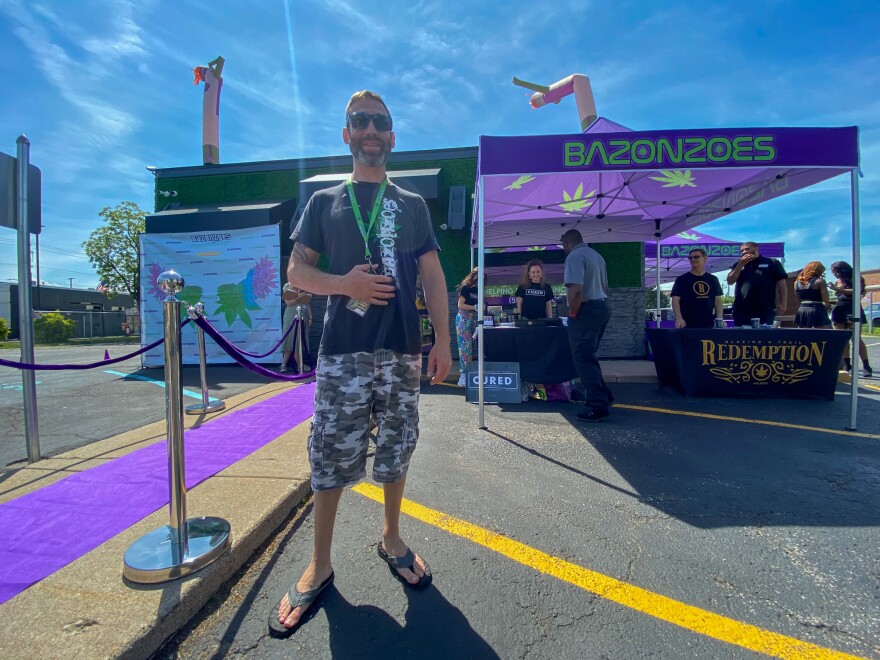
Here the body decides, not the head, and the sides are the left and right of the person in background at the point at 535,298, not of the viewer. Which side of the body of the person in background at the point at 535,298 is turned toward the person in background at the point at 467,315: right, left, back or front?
right

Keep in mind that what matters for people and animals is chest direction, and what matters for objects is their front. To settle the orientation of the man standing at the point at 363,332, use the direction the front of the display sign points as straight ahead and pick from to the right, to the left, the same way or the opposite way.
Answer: the same way

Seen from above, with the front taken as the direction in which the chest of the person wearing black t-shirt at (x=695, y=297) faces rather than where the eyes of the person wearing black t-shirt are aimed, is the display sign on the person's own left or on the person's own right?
on the person's own right

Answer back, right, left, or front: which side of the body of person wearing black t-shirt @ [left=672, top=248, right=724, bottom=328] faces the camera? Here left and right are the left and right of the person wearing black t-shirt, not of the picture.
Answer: front

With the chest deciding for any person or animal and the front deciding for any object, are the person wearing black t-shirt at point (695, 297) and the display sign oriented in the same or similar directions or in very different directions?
same or similar directions

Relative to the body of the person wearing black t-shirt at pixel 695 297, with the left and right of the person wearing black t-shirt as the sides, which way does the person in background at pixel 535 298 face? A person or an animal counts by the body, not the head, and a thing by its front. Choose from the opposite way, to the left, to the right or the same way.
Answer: the same way

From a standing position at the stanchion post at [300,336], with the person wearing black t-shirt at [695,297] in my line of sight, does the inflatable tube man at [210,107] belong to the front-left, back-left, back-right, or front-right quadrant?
back-left

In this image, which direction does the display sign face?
toward the camera

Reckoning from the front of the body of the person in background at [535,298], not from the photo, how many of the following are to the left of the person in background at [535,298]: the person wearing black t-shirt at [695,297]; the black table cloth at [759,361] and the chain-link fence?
2

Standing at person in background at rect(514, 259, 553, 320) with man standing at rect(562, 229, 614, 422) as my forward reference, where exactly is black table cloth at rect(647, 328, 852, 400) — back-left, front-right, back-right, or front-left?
front-left

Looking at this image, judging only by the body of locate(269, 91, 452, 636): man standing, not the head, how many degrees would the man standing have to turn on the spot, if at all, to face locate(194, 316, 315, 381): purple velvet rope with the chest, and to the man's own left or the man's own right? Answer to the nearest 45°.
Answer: approximately 135° to the man's own right

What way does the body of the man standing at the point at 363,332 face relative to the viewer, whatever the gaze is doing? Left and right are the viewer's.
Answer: facing the viewer

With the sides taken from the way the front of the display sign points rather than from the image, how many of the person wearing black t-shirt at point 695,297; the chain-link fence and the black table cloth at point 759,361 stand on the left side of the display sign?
2

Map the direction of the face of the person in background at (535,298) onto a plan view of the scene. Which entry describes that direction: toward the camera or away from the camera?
toward the camera

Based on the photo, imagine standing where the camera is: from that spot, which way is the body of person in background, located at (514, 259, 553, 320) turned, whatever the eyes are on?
toward the camera

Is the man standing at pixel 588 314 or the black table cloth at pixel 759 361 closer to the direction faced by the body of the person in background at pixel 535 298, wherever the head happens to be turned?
the man standing

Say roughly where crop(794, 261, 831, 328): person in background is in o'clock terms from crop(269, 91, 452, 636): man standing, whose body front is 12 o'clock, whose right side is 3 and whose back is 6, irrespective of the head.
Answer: The person in background is roughly at 8 o'clock from the man standing.

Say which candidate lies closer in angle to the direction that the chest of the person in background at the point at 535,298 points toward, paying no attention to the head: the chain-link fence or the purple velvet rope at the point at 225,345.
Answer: the purple velvet rope
